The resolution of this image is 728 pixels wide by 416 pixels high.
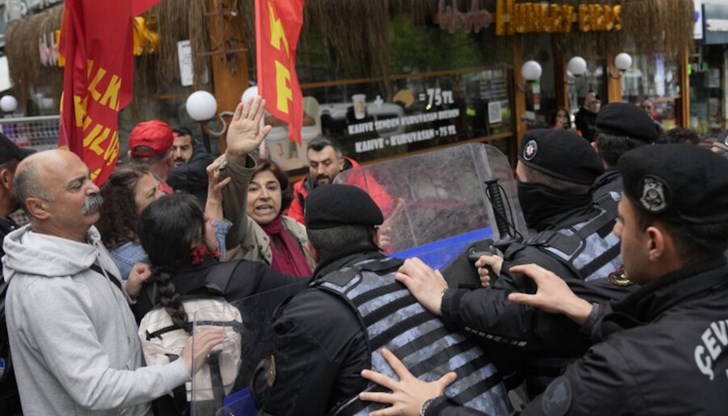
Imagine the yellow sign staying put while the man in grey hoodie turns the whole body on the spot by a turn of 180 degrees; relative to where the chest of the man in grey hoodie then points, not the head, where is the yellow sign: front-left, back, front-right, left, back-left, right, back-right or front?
back-right

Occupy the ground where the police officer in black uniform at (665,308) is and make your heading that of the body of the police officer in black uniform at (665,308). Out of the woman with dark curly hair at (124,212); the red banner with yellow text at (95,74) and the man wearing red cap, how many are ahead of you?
3

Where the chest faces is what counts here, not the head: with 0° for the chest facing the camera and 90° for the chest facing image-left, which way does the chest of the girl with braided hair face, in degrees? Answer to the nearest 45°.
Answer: approximately 225°

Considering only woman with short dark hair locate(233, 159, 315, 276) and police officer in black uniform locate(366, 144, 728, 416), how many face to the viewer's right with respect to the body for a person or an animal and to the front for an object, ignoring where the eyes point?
0

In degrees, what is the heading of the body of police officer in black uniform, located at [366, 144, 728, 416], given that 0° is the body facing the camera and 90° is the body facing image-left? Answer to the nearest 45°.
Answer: approximately 135°

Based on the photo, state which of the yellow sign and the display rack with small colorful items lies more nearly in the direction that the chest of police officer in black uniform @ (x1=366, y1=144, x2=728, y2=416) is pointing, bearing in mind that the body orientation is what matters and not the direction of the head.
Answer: the display rack with small colorful items

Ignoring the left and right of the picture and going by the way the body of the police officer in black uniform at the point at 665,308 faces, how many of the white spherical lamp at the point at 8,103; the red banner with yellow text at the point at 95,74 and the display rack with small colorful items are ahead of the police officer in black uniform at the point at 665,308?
3

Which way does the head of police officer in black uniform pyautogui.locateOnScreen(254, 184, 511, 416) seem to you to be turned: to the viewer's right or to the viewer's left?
to the viewer's left

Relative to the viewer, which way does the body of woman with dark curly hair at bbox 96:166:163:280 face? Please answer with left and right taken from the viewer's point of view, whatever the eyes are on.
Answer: facing to the right of the viewer

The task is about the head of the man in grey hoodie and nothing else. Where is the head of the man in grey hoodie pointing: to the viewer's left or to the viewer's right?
to the viewer's right
